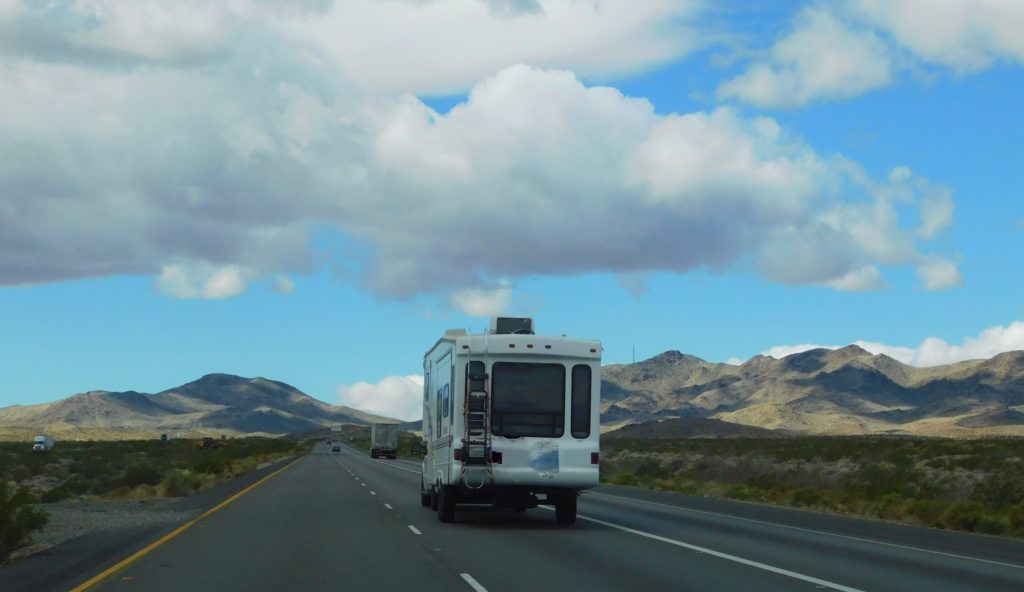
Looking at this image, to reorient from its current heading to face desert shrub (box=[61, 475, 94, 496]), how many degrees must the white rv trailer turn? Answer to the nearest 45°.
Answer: approximately 45° to its left

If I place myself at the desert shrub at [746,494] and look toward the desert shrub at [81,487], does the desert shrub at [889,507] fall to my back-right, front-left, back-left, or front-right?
back-left

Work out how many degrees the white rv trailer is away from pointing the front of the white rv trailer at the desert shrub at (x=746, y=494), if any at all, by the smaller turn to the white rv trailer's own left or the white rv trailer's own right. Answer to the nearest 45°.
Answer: approximately 45° to the white rv trailer's own right

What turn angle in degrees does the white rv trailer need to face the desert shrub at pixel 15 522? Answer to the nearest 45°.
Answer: approximately 135° to its left

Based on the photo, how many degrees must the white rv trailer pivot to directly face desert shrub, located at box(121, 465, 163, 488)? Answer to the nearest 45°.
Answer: approximately 45° to its left

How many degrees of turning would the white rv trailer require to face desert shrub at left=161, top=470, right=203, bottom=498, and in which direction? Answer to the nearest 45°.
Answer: approximately 45° to its left

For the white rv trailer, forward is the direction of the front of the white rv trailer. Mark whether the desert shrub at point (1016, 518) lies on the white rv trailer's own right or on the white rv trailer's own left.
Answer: on the white rv trailer's own right

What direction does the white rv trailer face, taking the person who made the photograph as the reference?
facing away from the viewer
